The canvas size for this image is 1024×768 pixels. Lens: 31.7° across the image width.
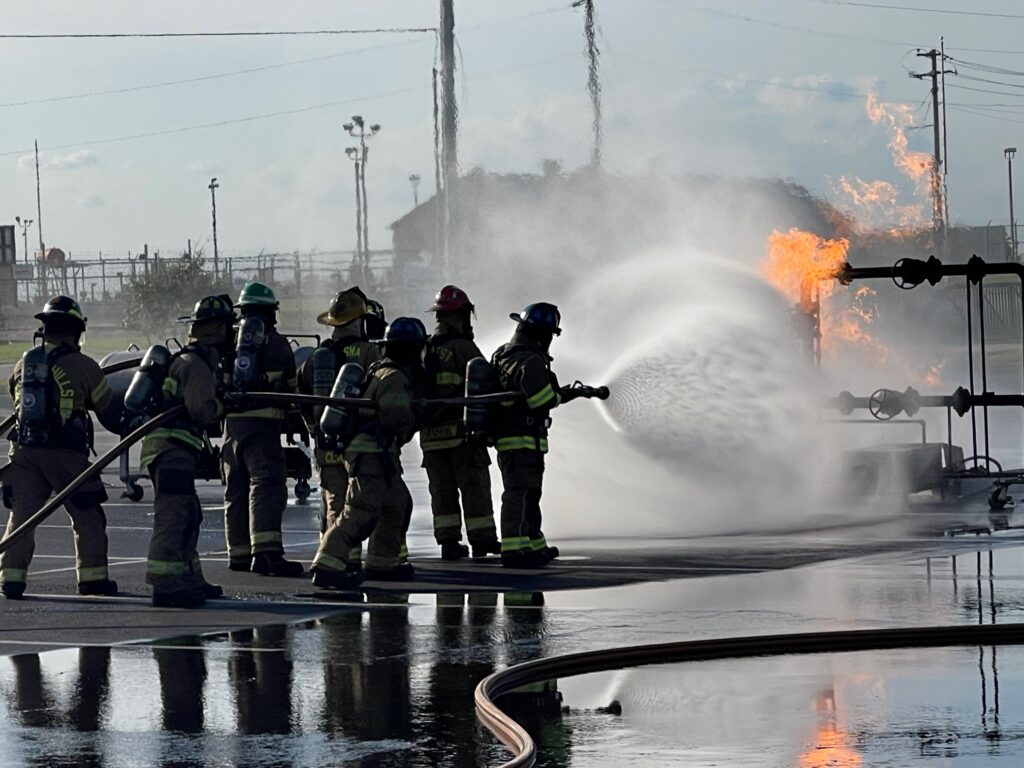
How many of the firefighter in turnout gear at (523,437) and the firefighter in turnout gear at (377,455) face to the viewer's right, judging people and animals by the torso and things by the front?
2

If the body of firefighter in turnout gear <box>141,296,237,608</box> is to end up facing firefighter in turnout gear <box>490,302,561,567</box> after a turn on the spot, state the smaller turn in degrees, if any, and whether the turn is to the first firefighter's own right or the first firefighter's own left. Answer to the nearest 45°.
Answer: approximately 45° to the first firefighter's own left

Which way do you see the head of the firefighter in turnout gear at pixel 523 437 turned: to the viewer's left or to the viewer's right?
to the viewer's right

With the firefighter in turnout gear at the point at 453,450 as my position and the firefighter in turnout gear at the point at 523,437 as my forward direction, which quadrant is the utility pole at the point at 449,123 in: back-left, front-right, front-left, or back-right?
back-left

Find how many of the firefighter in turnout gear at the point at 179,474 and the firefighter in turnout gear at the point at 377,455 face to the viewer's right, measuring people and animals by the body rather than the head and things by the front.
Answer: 2

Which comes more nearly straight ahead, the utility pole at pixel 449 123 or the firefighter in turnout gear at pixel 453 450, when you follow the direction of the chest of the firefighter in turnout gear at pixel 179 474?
the firefighter in turnout gear

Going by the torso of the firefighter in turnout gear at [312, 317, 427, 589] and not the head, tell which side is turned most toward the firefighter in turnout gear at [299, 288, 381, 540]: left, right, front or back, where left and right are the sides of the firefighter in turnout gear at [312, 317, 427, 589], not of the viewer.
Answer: left

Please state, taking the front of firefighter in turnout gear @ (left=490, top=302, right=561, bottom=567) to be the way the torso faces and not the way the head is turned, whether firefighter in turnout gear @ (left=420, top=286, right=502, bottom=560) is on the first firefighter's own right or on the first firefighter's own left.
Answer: on the first firefighter's own left

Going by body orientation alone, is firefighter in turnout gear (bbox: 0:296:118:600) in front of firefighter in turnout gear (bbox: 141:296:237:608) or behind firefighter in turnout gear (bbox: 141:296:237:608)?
behind

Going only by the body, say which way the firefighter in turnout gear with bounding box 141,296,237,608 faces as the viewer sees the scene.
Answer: to the viewer's right

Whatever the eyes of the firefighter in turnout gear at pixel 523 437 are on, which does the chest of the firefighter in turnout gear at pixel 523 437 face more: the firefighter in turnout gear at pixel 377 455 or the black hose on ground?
the black hose on ground

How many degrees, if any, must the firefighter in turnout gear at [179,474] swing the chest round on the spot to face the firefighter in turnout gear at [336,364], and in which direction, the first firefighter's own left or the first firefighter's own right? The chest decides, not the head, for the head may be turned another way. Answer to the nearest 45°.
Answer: approximately 45° to the first firefighter's own left

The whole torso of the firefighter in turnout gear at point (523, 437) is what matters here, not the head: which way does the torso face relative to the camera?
to the viewer's right

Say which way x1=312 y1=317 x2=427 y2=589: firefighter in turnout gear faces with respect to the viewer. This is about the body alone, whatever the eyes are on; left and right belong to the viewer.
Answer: facing to the right of the viewer

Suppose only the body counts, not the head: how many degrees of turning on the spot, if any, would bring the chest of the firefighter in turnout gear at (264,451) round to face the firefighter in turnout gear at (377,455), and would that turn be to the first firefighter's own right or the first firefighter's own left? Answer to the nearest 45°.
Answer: approximately 90° to the first firefighter's own right

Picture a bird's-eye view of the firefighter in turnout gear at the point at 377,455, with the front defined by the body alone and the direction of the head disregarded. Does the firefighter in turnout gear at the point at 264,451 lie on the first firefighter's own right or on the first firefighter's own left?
on the first firefighter's own left

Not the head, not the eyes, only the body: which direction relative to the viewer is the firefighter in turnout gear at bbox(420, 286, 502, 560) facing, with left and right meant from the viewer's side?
facing away from the viewer and to the right of the viewer
